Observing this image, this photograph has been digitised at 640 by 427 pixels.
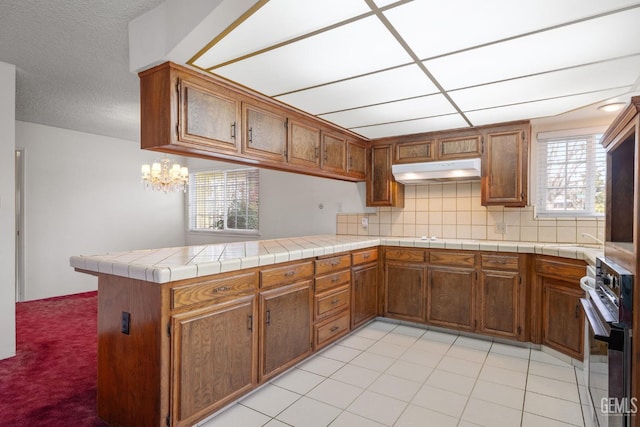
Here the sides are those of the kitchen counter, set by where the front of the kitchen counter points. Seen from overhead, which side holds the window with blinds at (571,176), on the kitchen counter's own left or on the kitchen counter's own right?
on the kitchen counter's own left

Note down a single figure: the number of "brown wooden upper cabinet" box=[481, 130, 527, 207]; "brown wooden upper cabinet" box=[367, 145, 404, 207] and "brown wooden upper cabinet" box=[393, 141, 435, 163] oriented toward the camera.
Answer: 3

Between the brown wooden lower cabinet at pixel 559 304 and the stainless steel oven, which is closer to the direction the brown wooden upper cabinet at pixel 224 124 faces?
the stainless steel oven

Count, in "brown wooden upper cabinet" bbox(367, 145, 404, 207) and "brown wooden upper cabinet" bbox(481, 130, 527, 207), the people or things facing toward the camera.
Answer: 2

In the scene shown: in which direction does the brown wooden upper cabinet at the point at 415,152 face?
toward the camera

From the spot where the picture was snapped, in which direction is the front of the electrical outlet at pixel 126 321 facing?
facing the viewer and to the left of the viewer

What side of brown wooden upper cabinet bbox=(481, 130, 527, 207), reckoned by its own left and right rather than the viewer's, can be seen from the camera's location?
front

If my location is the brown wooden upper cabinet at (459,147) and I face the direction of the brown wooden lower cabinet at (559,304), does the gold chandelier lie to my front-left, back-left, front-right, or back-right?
back-right

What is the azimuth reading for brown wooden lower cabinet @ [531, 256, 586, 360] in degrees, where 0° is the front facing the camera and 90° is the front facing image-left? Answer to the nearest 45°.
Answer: approximately 45°

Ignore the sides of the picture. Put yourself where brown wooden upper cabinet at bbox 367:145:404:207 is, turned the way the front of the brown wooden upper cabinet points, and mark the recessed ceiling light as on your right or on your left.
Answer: on your left

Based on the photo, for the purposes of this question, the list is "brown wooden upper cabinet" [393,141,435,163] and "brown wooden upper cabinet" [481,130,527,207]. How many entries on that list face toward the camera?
2

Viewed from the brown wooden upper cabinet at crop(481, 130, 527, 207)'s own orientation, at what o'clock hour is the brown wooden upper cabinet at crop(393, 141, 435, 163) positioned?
the brown wooden upper cabinet at crop(393, 141, 435, 163) is roughly at 3 o'clock from the brown wooden upper cabinet at crop(481, 130, 527, 207).

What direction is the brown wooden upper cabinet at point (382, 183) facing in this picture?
toward the camera

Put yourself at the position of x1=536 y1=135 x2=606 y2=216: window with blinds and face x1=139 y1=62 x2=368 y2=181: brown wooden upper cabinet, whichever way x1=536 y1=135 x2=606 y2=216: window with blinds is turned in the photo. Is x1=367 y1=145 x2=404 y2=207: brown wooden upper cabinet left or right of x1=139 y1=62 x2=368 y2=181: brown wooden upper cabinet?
right
